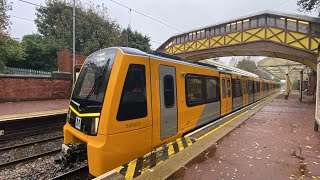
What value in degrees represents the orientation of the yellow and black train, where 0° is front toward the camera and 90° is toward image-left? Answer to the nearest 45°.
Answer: approximately 45°

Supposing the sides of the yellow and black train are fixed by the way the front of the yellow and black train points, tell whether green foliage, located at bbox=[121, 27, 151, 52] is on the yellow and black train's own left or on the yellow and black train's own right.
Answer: on the yellow and black train's own right

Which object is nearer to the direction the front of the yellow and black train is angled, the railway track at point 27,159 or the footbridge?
the railway track

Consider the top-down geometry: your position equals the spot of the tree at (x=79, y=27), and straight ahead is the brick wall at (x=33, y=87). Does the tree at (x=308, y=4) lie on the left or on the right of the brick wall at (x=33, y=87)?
left

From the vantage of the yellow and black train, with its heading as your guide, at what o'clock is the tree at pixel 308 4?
The tree is roughly at 6 o'clock from the yellow and black train.

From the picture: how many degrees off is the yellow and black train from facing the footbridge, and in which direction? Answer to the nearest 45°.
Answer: approximately 180°

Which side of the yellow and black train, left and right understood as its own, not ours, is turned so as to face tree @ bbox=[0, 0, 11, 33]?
right

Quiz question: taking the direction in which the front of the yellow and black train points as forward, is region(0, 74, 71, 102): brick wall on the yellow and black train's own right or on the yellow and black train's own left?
on the yellow and black train's own right

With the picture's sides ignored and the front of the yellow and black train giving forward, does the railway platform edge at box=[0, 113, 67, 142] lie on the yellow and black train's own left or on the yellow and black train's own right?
on the yellow and black train's own right

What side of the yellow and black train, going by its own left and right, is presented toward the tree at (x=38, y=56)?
right

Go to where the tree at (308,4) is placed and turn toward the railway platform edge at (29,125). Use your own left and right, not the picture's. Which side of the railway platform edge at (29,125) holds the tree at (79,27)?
right
